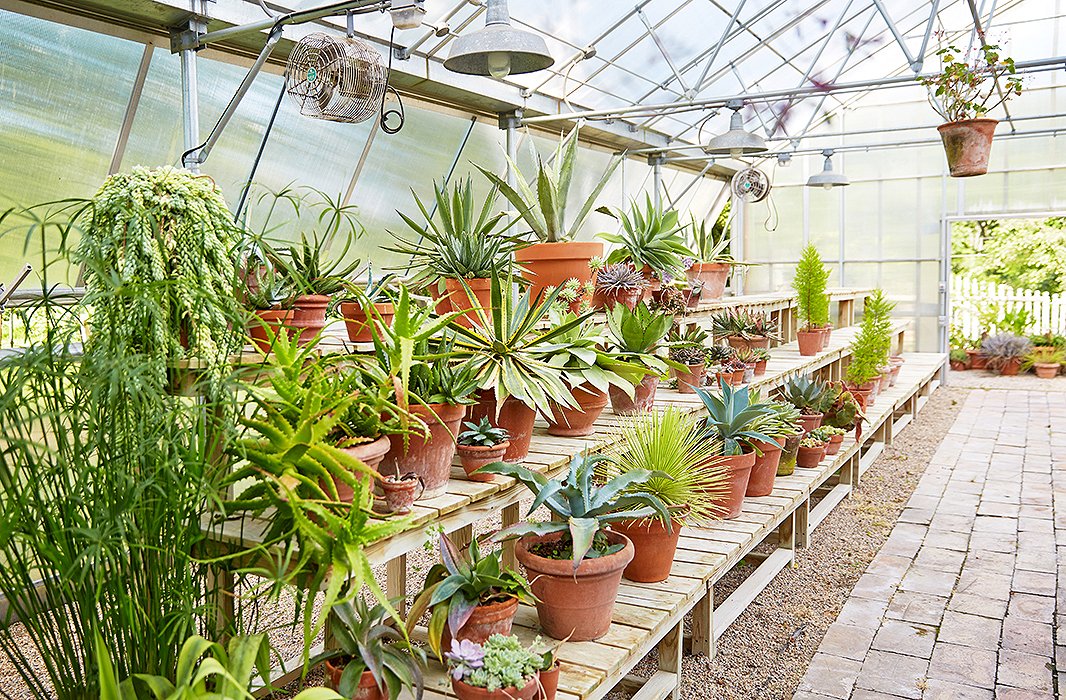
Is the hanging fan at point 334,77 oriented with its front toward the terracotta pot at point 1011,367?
no

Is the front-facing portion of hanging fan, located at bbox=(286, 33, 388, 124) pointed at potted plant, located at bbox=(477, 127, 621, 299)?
no

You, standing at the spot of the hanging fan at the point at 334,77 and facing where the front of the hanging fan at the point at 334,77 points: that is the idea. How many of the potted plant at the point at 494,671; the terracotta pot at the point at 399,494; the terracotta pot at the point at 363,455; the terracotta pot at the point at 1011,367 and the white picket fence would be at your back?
2

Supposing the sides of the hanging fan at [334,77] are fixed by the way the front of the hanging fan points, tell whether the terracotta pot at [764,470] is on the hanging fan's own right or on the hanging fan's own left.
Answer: on the hanging fan's own left

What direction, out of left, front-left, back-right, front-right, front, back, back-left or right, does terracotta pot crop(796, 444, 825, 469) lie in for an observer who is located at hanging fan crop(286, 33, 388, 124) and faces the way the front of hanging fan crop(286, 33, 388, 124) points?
back-left

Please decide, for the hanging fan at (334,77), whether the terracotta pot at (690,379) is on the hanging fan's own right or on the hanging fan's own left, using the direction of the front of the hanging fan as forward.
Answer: on the hanging fan's own left

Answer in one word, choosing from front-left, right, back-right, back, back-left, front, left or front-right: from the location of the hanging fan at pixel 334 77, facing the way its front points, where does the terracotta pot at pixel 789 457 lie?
back-left

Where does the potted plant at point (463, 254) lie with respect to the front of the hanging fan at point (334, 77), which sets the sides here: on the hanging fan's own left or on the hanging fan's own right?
on the hanging fan's own left

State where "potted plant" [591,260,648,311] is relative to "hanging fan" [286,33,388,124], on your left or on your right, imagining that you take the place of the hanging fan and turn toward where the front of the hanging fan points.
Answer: on your left

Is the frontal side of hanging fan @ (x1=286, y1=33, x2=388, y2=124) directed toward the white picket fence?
no

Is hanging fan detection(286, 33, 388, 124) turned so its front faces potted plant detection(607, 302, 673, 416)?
no

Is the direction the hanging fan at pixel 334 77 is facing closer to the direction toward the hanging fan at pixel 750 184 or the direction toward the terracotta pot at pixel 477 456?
the terracotta pot

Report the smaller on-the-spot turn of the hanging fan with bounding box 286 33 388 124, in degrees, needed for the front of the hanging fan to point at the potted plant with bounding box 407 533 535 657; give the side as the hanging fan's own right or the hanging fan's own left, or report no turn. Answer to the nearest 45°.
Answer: approximately 45° to the hanging fan's own left
